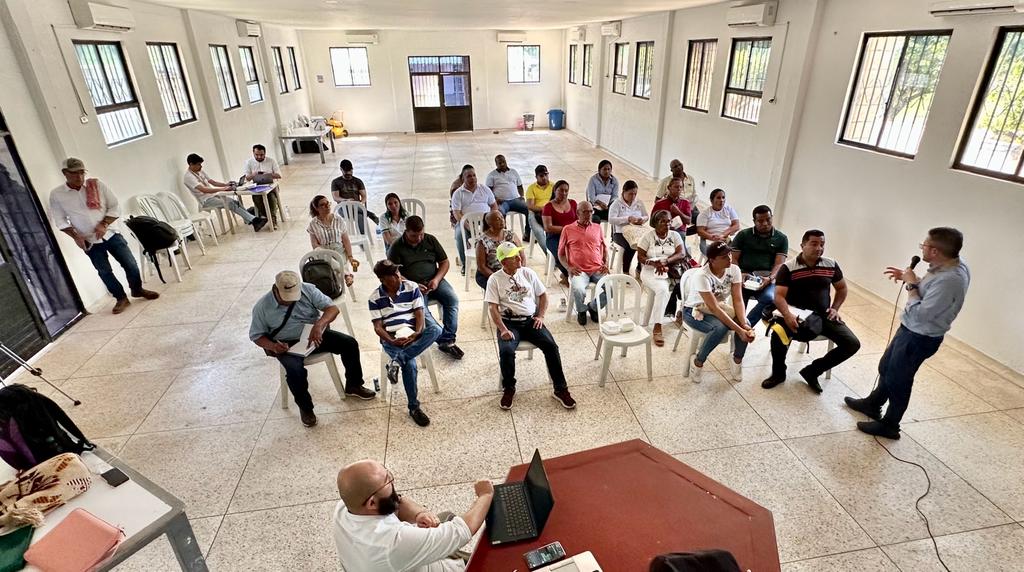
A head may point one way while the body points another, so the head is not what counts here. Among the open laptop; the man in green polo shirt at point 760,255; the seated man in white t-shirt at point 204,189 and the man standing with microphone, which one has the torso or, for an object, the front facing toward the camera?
the man in green polo shirt

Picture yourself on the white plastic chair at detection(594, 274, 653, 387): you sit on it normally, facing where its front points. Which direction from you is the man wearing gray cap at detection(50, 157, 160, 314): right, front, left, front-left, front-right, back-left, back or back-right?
right

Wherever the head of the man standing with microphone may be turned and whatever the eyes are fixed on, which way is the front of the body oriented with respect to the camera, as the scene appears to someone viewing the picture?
to the viewer's left

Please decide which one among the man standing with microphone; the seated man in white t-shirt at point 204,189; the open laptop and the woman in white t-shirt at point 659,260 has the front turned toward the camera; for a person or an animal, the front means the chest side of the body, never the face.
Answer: the woman in white t-shirt

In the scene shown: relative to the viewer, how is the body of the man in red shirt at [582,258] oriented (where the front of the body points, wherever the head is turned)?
toward the camera

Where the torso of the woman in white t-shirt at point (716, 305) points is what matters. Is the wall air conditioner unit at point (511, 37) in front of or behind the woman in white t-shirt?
behind

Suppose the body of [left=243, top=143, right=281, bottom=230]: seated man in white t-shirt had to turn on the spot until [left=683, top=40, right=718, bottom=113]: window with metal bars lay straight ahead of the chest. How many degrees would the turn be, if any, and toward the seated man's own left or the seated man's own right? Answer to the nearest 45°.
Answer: approximately 90° to the seated man's own left

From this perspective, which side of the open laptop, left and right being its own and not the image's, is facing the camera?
left

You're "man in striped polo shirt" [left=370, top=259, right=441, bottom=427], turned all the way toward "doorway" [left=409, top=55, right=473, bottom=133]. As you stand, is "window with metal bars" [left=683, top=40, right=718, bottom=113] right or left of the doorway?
right

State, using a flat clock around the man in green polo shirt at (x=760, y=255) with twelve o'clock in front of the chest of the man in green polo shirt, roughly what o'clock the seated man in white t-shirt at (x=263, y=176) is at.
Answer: The seated man in white t-shirt is roughly at 3 o'clock from the man in green polo shirt.

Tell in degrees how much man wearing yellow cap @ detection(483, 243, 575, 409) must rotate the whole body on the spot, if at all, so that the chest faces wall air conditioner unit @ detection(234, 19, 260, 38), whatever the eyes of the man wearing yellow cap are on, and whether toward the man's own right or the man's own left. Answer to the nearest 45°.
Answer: approximately 135° to the man's own right

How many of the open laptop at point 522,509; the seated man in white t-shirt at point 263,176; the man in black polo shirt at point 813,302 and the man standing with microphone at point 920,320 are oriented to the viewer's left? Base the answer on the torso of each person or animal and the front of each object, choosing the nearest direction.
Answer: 2

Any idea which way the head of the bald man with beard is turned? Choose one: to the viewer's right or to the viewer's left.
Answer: to the viewer's right

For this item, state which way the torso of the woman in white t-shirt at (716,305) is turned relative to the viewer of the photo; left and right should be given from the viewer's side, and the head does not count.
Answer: facing the viewer and to the right of the viewer

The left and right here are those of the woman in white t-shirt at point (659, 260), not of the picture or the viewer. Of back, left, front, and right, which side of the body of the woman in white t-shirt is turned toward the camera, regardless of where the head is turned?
front

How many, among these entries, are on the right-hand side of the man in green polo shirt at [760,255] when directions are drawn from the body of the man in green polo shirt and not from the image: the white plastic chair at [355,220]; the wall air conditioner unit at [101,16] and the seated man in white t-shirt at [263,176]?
3
